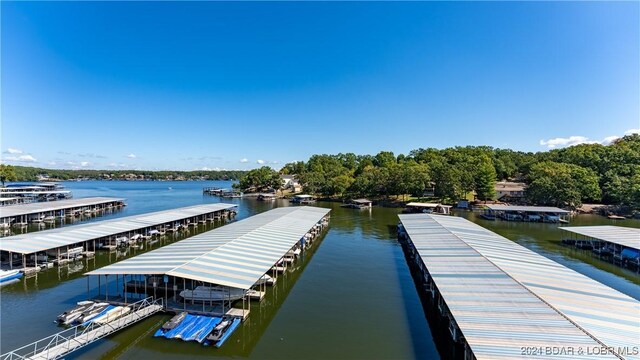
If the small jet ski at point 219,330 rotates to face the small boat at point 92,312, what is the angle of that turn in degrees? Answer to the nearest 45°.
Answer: approximately 90° to its left

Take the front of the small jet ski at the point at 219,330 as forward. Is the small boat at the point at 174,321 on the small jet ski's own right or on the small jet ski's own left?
on the small jet ski's own left

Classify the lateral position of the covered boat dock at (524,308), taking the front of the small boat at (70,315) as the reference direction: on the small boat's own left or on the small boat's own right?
on the small boat's own right

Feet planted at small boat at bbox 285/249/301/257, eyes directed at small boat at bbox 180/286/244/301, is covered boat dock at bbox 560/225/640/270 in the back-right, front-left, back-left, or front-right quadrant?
back-left

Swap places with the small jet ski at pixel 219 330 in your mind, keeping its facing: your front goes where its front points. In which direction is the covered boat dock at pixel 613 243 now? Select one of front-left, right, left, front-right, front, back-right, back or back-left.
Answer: front-right

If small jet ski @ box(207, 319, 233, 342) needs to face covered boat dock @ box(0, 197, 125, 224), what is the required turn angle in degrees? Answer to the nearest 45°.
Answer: approximately 90° to its left

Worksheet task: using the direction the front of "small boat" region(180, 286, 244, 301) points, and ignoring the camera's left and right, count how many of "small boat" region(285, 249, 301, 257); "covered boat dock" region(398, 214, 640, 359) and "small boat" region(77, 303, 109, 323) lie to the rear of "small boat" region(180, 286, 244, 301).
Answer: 1
